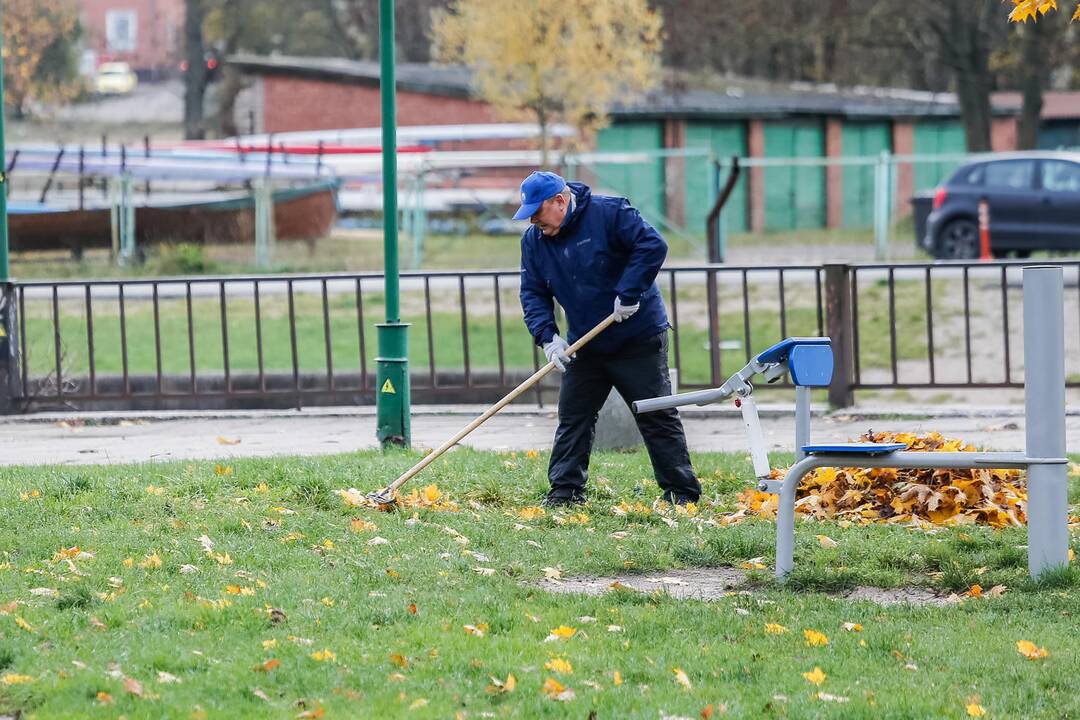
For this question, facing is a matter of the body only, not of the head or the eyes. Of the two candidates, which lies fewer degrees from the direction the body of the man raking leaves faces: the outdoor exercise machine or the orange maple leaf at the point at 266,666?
the orange maple leaf

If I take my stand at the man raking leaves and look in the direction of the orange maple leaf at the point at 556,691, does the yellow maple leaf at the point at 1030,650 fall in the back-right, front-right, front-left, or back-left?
front-left

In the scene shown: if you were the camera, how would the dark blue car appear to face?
facing to the right of the viewer

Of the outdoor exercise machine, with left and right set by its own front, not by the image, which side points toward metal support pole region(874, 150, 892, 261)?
right

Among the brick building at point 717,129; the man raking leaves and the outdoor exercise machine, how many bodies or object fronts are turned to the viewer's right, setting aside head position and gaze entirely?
0

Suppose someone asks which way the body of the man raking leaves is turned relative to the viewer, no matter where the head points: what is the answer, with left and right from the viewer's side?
facing the viewer and to the left of the viewer

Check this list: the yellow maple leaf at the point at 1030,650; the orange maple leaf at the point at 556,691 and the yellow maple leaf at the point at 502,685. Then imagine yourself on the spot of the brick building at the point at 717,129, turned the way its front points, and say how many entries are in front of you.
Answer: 3

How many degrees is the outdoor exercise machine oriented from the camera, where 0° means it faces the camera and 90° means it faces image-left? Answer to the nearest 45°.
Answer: approximately 90°

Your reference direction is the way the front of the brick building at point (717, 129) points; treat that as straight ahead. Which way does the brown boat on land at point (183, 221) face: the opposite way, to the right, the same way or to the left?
to the left

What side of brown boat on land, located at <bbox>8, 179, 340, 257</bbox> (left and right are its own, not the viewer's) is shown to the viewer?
right

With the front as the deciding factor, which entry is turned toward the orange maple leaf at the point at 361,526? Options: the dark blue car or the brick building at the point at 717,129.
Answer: the brick building

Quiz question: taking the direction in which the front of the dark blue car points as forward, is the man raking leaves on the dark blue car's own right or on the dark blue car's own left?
on the dark blue car's own right

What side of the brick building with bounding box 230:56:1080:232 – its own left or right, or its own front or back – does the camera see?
front

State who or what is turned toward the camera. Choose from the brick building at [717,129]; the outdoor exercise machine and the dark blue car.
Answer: the brick building

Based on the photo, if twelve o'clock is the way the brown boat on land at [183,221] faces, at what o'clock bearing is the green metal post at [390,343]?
The green metal post is roughly at 3 o'clock from the brown boat on land.

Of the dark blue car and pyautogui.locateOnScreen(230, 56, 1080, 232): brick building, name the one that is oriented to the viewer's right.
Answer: the dark blue car
